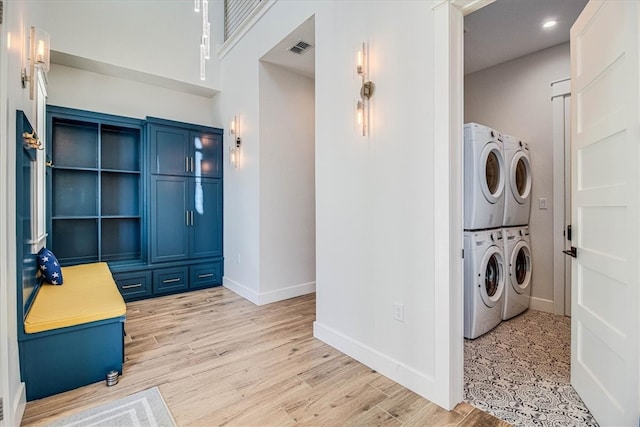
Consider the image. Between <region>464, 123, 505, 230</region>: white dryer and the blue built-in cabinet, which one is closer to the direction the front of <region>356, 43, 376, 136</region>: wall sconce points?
the blue built-in cabinet

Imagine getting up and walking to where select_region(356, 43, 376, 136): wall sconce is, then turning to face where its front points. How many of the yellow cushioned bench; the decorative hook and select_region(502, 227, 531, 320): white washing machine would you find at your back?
1

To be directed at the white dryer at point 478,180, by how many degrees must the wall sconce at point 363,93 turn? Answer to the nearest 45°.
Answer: approximately 180°

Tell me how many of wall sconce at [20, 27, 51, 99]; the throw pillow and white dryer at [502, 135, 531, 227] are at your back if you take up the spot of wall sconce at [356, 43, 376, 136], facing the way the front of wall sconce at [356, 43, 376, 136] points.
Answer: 1

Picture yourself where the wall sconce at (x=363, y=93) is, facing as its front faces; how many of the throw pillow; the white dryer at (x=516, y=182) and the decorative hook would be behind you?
1

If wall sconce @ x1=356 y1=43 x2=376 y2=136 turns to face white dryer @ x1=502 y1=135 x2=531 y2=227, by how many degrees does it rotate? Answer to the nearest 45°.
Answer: approximately 180°

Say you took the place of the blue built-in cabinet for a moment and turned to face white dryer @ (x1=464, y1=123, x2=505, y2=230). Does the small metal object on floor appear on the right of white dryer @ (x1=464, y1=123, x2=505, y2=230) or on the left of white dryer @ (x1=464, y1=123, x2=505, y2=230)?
right

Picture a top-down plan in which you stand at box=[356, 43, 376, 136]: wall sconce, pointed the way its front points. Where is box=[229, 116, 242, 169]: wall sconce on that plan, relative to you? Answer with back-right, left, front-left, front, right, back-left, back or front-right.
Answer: right

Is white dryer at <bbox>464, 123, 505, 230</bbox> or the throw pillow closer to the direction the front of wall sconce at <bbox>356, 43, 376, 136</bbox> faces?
the throw pillow

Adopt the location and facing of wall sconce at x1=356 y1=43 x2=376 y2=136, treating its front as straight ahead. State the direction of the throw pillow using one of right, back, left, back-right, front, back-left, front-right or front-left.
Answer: front-right

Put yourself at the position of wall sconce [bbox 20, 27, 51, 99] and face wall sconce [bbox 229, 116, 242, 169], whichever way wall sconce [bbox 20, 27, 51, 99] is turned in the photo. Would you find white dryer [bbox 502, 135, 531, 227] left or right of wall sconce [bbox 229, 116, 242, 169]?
right

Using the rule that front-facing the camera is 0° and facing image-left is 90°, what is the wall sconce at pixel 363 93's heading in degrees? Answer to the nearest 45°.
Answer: approximately 45°

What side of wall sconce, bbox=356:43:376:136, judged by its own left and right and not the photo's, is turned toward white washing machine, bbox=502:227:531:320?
back

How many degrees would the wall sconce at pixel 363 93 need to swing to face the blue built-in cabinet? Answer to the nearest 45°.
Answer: approximately 90° to its right

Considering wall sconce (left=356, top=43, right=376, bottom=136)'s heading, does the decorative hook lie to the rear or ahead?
ahead
